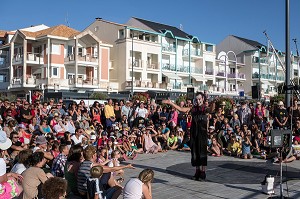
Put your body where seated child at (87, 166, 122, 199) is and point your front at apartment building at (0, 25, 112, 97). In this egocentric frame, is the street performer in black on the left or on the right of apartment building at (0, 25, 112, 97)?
right

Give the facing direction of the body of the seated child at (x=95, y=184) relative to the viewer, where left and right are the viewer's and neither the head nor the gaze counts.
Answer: facing away from the viewer and to the right of the viewer

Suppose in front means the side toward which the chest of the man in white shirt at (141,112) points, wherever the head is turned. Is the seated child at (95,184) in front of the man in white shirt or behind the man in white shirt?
in front

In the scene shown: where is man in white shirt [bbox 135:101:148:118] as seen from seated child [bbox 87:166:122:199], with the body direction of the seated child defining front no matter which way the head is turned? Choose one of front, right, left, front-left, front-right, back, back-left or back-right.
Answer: front-left

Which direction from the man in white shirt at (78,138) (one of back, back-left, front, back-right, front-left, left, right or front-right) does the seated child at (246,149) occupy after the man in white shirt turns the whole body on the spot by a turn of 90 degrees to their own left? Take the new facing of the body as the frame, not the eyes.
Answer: front-right

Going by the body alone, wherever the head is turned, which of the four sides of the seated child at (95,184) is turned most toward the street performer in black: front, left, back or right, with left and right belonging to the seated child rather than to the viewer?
front

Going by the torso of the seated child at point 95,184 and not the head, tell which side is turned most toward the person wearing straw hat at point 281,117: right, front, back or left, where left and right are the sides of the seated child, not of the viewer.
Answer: front

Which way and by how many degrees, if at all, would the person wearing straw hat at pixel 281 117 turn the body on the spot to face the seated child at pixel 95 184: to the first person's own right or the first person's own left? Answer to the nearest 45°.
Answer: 0° — they already face them
